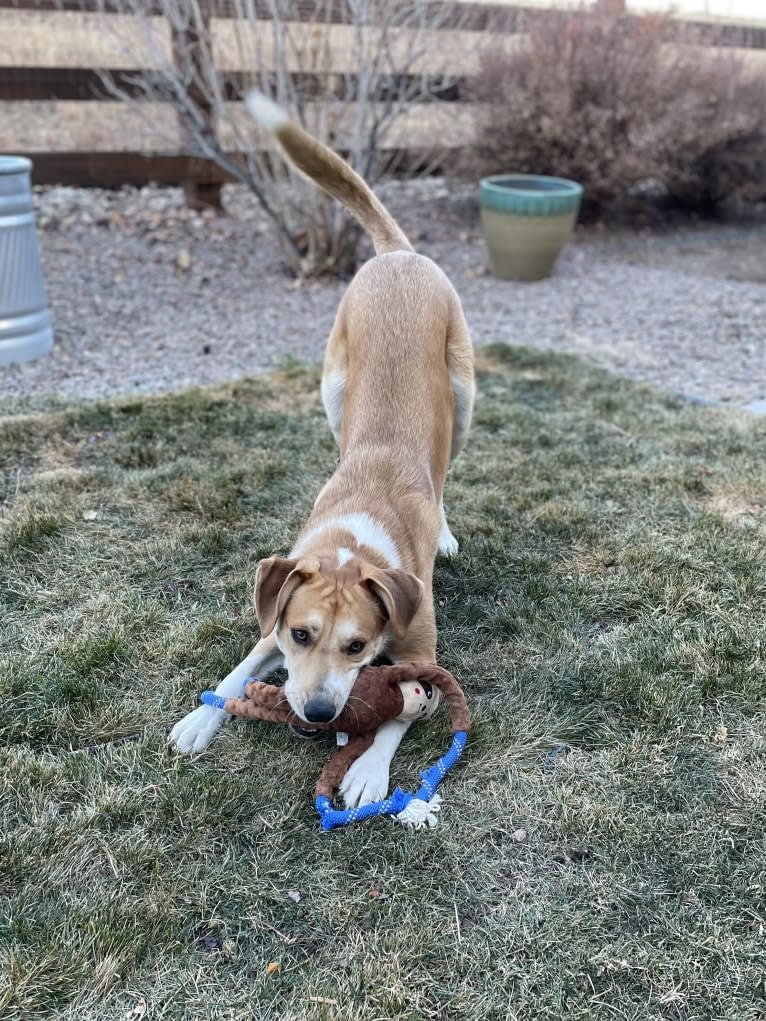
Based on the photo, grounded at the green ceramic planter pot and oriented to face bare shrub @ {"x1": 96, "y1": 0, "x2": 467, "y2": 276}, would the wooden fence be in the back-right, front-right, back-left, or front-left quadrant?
front-right

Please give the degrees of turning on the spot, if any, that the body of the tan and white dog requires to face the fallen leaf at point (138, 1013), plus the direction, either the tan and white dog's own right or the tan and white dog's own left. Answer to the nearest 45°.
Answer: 0° — it already faces it

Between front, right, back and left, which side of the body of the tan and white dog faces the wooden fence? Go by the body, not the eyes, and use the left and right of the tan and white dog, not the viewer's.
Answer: back

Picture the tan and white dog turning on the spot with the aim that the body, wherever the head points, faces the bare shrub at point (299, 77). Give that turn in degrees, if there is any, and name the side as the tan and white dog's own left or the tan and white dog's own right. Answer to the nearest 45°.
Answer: approximately 180°

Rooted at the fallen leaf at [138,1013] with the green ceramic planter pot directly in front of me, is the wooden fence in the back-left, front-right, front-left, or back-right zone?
front-left

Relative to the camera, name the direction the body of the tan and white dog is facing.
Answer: toward the camera

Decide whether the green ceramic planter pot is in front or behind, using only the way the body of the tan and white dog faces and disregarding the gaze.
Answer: behind

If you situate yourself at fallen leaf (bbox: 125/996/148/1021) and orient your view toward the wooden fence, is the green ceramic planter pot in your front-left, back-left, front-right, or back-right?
front-right

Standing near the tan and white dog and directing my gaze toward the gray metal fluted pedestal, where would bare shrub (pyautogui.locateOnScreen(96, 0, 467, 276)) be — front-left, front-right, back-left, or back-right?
front-right

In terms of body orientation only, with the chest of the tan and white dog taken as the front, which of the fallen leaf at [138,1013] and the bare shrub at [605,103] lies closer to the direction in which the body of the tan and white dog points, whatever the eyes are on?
the fallen leaf

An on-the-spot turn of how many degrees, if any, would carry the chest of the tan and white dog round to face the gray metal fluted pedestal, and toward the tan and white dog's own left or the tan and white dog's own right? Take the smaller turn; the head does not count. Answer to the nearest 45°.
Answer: approximately 135° to the tan and white dog's own right

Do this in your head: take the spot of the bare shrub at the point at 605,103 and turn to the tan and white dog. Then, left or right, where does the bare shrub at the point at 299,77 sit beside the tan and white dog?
right
